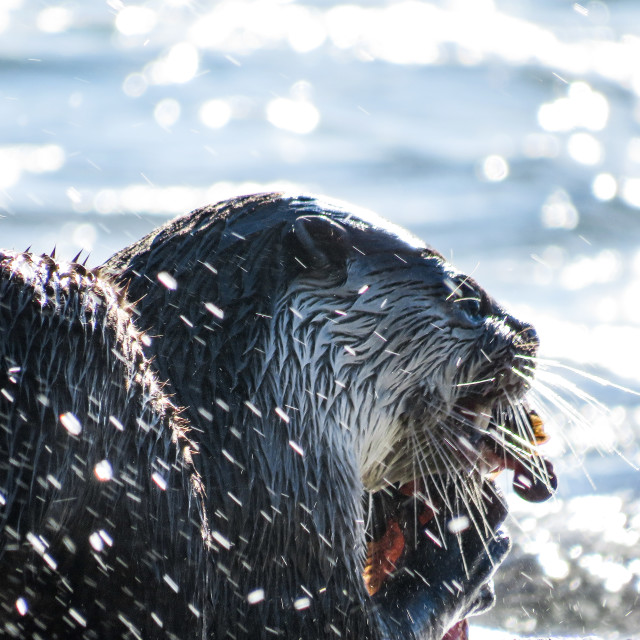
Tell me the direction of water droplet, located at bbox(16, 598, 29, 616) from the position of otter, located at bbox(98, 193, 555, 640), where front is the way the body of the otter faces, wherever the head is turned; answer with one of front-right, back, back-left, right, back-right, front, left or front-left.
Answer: back-right

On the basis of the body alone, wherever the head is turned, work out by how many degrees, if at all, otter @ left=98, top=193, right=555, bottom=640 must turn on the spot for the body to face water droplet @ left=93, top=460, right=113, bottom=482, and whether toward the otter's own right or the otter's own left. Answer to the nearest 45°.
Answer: approximately 135° to the otter's own right

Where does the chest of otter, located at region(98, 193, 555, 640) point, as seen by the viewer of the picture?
to the viewer's right

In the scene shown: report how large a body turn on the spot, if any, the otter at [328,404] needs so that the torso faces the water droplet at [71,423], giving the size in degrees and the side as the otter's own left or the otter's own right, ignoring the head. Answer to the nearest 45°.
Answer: approximately 135° to the otter's own right

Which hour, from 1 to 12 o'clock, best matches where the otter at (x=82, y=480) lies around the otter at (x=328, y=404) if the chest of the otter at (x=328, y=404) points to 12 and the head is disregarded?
the otter at (x=82, y=480) is roughly at 4 o'clock from the otter at (x=328, y=404).
